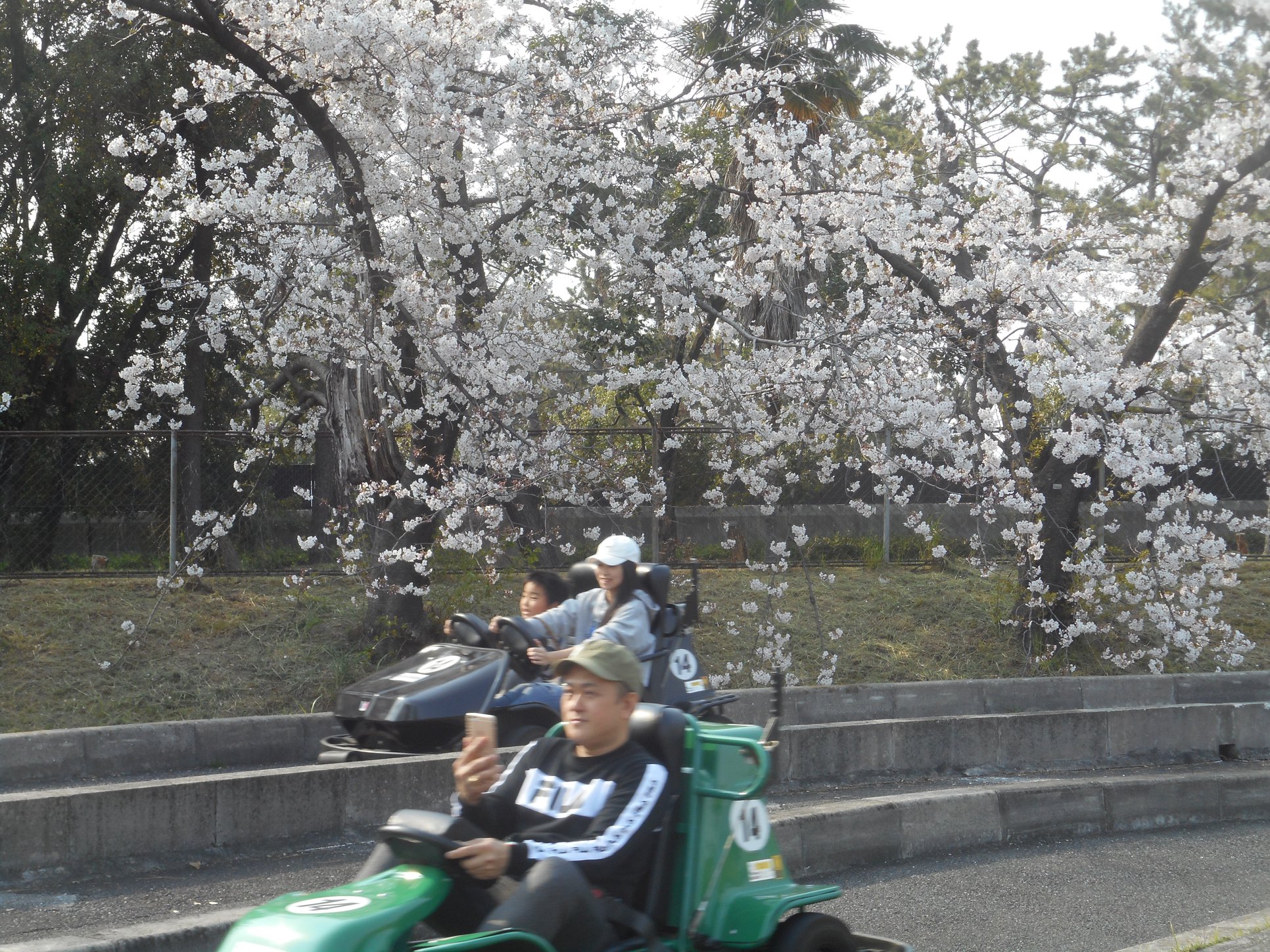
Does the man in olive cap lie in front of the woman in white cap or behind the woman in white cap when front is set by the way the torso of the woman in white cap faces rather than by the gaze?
in front

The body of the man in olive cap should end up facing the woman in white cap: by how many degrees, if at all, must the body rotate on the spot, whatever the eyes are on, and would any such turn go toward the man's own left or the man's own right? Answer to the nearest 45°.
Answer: approximately 135° to the man's own right

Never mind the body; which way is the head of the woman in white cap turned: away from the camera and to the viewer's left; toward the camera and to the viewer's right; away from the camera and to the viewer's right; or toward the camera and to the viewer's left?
toward the camera and to the viewer's left

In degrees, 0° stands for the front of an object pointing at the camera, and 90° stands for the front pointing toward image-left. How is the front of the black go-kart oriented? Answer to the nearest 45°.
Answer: approximately 45°

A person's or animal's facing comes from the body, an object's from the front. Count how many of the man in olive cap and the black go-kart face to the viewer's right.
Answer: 0

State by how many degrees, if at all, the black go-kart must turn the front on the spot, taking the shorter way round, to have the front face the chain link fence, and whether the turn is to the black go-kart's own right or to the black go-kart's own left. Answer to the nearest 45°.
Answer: approximately 90° to the black go-kart's own right

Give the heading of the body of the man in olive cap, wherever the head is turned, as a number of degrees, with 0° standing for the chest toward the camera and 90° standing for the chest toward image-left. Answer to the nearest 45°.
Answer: approximately 45°

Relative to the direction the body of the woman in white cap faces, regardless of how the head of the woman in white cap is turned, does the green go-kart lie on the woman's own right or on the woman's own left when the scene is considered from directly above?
on the woman's own left

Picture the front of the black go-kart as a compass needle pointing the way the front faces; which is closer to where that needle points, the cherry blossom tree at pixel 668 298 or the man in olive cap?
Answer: the man in olive cap

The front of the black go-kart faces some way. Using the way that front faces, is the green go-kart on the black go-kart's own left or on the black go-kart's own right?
on the black go-kart's own left

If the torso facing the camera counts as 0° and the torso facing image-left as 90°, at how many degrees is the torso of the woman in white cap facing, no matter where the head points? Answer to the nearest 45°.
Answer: approximately 45°

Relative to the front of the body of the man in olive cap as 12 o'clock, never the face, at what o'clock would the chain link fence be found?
The chain link fence is roughly at 4 o'clock from the man in olive cap.
